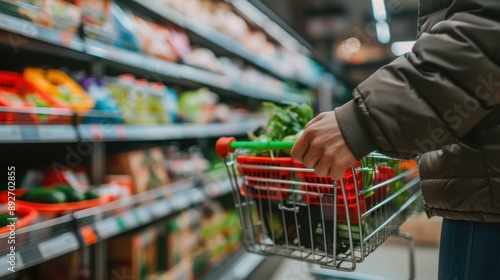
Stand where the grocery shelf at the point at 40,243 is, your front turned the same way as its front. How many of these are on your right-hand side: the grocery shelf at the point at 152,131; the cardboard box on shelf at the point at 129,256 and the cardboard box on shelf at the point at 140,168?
0

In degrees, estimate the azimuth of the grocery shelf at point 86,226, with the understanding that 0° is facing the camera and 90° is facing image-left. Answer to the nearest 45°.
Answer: approximately 315°

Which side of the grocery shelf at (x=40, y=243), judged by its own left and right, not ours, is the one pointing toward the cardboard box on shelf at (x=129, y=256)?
left

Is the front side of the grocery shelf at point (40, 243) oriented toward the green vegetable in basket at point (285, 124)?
yes

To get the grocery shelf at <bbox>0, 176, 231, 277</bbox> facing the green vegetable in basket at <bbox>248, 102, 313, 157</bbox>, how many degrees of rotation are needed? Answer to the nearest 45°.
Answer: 0° — it already faces it
